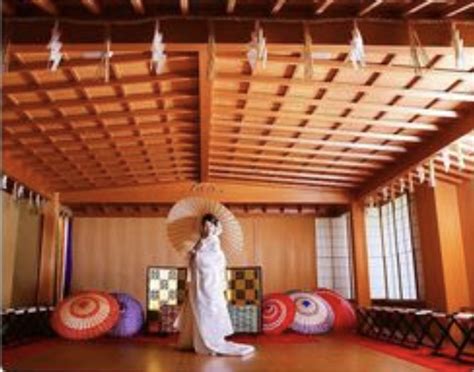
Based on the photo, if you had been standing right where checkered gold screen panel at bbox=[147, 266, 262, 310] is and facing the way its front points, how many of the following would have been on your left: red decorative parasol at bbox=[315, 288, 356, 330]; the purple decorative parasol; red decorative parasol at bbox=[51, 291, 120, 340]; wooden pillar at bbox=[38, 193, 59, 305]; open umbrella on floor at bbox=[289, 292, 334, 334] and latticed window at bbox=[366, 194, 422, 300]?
3

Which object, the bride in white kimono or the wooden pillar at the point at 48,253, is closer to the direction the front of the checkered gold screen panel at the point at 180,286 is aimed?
the bride in white kimono

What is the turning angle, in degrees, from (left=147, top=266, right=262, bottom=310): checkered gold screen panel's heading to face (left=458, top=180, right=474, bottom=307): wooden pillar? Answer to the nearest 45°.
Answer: approximately 90° to its left

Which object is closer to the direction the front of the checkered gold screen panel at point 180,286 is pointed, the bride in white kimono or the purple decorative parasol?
the bride in white kimono

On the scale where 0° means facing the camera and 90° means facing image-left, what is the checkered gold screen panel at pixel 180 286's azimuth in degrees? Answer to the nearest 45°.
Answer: approximately 0°

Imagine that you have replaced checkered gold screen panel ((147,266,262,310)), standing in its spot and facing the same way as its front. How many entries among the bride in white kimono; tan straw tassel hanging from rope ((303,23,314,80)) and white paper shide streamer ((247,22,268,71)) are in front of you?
3

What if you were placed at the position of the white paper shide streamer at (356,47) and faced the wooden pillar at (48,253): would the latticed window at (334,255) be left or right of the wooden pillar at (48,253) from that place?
right

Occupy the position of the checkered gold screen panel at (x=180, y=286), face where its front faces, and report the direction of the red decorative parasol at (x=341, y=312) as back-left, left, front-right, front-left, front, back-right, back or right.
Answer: left

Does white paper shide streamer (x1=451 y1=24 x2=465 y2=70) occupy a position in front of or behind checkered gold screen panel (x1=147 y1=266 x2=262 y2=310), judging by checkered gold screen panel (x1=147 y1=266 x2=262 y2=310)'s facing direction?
in front

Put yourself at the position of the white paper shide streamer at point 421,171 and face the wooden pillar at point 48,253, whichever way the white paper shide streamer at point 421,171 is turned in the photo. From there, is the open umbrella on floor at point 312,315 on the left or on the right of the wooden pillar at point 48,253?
right

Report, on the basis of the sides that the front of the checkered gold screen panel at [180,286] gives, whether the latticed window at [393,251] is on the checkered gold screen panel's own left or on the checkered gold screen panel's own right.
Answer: on the checkered gold screen panel's own left

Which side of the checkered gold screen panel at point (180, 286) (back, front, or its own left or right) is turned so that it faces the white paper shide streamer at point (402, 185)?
left

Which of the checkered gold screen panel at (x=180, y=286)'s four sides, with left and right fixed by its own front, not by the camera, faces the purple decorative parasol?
right

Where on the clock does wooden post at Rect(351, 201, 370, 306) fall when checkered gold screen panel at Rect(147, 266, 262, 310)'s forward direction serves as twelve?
The wooden post is roughly at 9 o'clock from the checkered gold screen panel.

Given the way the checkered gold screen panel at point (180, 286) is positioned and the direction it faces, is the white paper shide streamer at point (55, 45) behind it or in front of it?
in front

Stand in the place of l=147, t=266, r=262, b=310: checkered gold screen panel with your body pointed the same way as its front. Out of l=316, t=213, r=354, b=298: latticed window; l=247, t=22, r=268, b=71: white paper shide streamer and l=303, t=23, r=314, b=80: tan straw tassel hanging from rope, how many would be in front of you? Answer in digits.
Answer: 2

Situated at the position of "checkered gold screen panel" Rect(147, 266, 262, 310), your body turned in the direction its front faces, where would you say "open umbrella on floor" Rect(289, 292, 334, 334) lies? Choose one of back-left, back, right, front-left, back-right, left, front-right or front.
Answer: left

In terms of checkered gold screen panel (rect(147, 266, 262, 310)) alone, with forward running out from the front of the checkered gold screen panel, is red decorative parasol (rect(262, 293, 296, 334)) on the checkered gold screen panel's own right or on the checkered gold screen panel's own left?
on the checkered gold screen panel's own left
